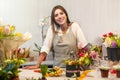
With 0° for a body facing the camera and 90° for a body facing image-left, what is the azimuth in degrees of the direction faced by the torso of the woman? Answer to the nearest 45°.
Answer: approximately 0°

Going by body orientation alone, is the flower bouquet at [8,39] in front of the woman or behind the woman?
in front

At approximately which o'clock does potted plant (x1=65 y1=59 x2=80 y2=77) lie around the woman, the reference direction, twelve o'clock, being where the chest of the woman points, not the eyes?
The potted plant is roughly at 12 o'clock from the woman.
